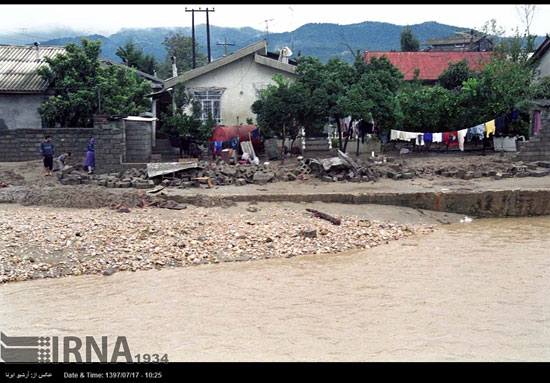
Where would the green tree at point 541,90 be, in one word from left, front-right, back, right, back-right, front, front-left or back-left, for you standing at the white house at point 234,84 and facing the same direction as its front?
left

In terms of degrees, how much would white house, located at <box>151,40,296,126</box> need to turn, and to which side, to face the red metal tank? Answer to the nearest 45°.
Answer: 0° — it already faces it

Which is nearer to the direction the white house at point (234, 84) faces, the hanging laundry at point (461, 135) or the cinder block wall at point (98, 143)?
the cinder block wall

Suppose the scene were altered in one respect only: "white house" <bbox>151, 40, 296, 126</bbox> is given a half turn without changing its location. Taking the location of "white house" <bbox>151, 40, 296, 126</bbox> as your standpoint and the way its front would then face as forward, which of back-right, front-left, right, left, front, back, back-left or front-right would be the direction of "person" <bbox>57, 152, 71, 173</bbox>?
back-left

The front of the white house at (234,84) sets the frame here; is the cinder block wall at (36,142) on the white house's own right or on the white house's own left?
on the white house's own right

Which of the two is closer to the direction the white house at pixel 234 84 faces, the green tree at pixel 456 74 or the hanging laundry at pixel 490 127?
the hanging laundry

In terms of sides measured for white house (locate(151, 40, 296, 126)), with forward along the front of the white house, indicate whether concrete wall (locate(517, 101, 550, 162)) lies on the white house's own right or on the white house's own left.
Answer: on the white house's own left

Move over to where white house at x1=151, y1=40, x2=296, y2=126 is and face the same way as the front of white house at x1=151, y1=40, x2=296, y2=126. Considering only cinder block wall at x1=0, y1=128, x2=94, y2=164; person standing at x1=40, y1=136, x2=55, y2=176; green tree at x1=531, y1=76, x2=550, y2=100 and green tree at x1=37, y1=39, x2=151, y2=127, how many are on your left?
1

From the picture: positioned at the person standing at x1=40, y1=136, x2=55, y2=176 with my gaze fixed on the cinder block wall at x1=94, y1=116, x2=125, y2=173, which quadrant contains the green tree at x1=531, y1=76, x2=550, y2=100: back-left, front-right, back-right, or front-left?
front-left

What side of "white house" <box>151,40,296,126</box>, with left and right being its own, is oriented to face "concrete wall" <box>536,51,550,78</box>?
left

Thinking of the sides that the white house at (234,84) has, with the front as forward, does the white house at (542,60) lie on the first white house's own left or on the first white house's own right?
on the first white house's own left

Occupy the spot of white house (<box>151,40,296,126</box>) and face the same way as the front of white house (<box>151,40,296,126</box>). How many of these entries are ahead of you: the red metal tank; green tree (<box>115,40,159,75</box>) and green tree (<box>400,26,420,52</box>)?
1

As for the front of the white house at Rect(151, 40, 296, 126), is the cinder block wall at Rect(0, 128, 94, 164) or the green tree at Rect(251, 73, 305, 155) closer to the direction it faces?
the green tree

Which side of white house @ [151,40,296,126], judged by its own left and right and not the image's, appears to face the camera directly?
front
